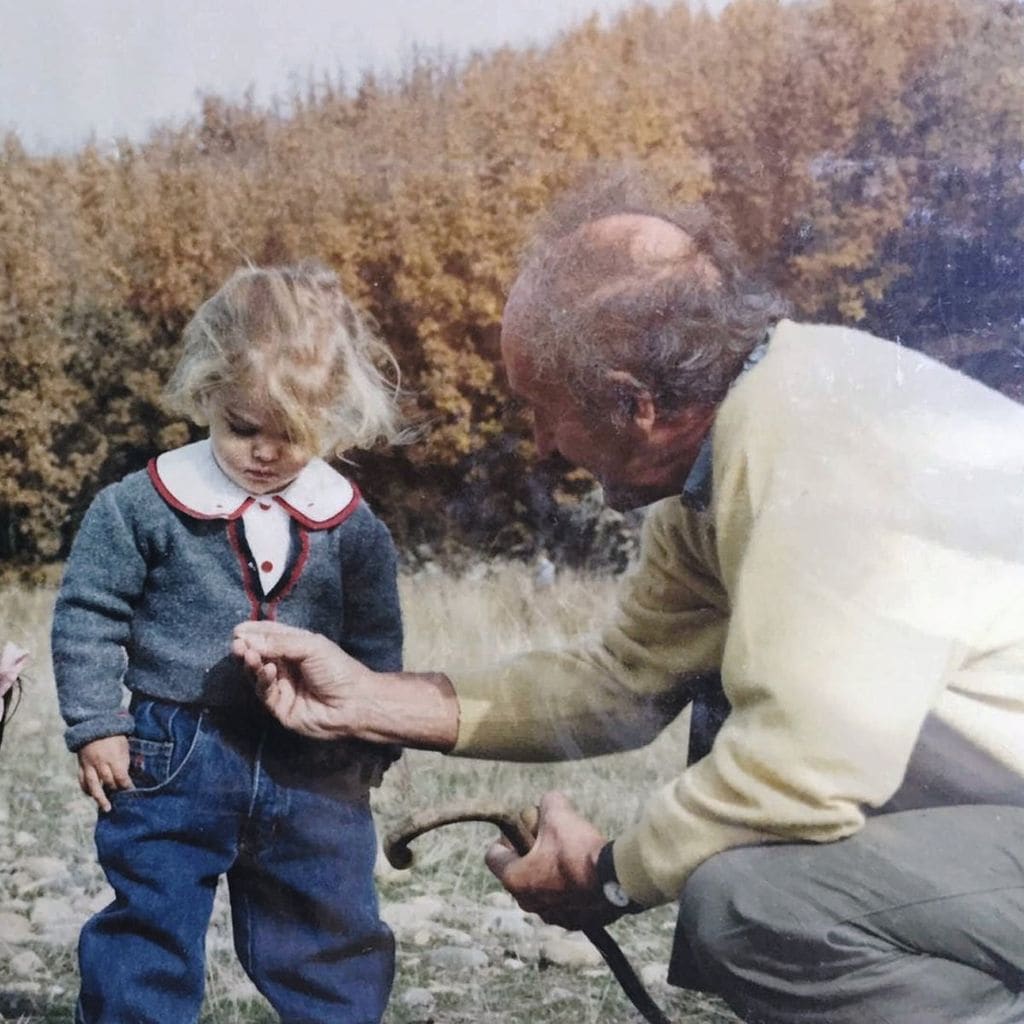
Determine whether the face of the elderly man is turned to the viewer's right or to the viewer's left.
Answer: to the viewer's left

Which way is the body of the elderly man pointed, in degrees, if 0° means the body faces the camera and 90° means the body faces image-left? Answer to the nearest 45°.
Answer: approximately 90°
